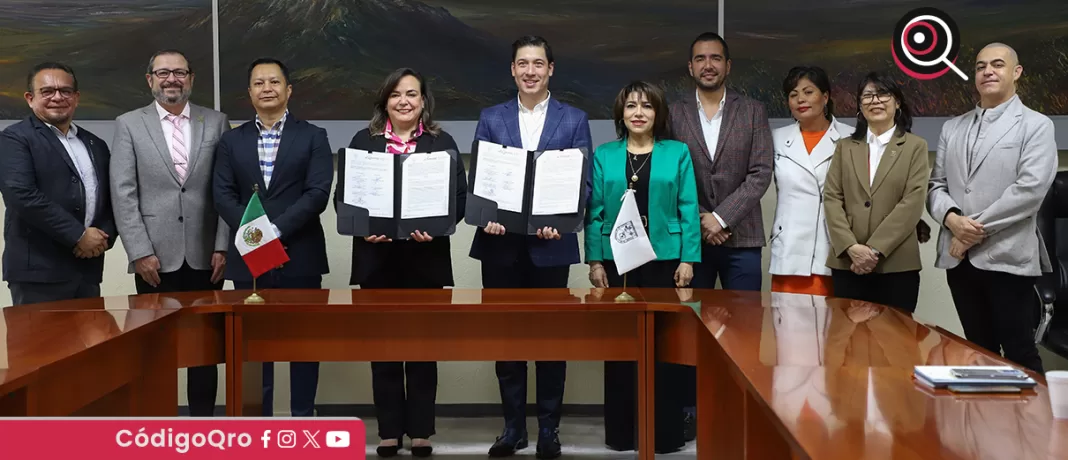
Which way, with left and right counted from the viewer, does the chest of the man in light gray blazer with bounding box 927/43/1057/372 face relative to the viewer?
facing the viewer and to the left of the viewer

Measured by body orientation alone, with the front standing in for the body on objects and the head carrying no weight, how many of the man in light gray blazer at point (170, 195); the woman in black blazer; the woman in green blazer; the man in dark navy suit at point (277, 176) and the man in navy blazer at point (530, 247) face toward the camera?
5

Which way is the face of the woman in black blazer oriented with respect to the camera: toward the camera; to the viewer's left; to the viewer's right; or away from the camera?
toward the camera

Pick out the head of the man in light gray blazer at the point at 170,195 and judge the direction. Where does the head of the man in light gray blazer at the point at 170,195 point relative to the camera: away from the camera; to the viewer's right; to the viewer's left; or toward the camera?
toward the camera

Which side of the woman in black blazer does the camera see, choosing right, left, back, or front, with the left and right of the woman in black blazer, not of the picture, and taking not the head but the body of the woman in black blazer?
front

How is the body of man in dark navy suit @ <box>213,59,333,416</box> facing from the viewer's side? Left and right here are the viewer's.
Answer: facing the viewer

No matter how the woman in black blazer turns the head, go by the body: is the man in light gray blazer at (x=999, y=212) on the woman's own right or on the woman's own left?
on the woman's own left

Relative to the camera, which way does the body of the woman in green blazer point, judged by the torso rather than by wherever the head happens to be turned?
toward the camera

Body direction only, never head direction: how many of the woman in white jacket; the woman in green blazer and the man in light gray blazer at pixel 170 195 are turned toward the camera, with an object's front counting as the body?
3

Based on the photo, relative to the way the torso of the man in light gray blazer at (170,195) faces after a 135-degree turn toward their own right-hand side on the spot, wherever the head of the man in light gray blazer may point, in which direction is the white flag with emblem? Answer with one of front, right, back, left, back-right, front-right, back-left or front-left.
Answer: back

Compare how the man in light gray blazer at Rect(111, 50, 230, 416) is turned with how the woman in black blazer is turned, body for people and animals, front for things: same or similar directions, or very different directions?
same or similar directions

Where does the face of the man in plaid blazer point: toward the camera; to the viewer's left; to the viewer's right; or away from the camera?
toward the camera

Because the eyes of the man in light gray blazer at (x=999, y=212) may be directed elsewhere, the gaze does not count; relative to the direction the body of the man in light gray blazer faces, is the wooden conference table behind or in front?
in front
